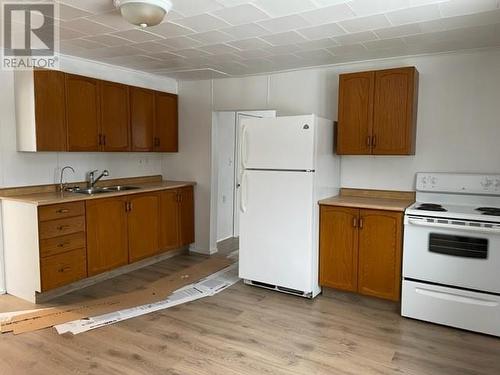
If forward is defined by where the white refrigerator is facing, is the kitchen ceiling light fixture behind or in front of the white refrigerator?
in front

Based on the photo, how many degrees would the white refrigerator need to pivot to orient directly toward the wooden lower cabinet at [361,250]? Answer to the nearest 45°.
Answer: approximately 135° to its left

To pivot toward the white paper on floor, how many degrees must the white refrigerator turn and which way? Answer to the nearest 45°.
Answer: approximately 45° to its right

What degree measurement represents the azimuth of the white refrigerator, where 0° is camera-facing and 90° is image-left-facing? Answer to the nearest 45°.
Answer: approximately 45°

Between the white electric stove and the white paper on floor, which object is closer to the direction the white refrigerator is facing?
the white paper on floor

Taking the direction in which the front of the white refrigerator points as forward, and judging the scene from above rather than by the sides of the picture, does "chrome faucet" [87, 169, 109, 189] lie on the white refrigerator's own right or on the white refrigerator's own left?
on the white refrigerator's own right

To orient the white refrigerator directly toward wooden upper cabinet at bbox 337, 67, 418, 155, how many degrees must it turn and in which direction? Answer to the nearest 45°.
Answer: approximately 135° to its left

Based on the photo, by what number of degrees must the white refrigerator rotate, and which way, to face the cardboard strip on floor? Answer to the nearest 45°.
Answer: approximately 45° to its right
